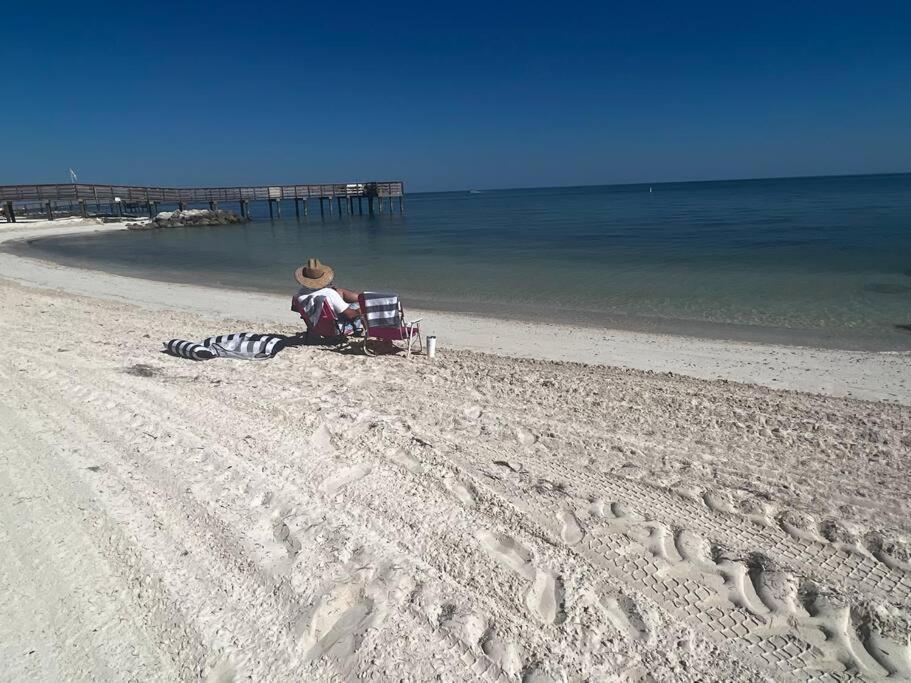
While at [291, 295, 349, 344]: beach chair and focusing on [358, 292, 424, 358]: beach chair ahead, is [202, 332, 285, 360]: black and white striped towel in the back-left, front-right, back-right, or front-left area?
back-right

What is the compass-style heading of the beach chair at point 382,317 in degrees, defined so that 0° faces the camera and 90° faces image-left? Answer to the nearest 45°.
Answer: approximately 225°

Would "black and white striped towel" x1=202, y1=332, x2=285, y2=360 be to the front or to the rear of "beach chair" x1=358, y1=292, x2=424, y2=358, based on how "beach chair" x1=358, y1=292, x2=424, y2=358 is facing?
to the rear

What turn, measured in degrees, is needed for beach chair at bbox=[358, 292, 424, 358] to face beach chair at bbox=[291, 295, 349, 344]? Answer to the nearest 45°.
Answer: approximately 135° to its left

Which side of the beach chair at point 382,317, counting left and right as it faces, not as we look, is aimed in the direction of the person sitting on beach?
left

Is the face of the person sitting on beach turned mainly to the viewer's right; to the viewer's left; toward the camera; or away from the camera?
away from the camera

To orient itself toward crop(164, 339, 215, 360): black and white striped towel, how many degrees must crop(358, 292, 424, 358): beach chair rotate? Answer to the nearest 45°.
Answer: approximately 135° to its left
